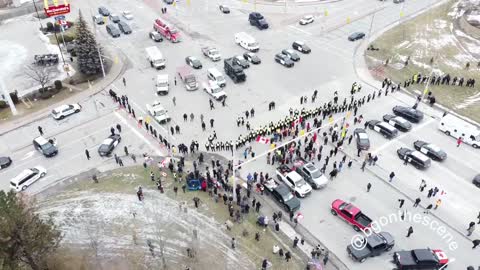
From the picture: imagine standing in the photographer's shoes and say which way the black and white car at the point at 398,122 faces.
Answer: facing away from the viewer and to the left of the viewer

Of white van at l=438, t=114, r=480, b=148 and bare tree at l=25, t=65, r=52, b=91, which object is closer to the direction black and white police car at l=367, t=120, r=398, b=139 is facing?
the bare tree

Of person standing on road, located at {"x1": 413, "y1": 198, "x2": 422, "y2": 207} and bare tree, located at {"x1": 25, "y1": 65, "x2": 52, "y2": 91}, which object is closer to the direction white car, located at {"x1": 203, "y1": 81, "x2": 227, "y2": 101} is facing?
the person standing on road

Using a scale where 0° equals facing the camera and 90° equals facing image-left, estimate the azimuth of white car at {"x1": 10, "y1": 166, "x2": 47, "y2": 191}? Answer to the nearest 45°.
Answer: approximately 225°

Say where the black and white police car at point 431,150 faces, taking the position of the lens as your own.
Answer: facing away from the viewer and to the left of the viewer

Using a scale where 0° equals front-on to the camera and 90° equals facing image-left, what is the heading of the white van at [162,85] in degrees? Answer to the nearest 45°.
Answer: approximately 0°

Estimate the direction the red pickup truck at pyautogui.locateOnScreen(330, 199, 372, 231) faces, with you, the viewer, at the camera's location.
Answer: facing away from the viewer and to the left of the viewer

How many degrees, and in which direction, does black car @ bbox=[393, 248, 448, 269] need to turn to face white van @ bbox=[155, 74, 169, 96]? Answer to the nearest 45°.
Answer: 0° — it already faces it

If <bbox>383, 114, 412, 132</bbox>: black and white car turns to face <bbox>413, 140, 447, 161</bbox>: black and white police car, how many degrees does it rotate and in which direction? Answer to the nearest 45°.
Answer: approximately 180°
